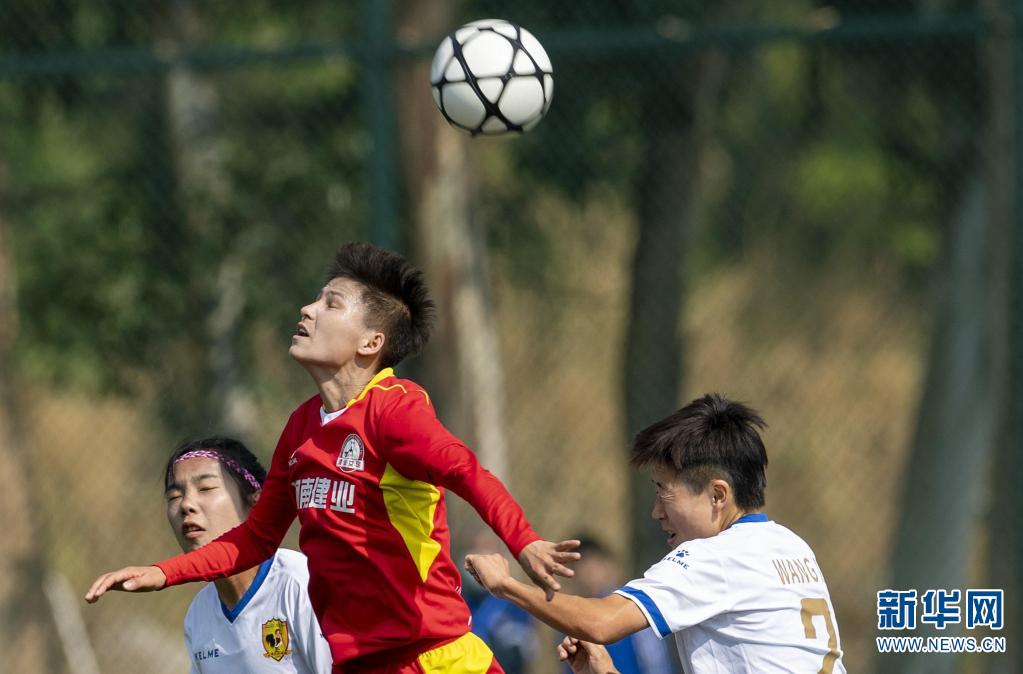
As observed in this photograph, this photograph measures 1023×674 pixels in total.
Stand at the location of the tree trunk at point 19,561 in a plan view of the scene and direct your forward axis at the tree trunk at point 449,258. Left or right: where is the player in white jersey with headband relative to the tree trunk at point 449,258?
right

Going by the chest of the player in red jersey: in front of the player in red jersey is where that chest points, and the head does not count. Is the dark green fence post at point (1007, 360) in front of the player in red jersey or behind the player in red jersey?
behind

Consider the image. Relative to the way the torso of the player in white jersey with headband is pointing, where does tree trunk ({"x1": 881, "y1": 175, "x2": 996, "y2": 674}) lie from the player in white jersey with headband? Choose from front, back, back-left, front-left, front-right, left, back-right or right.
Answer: back

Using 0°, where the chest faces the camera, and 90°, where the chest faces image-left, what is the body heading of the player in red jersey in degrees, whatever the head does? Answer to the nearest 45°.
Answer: approximately 45°

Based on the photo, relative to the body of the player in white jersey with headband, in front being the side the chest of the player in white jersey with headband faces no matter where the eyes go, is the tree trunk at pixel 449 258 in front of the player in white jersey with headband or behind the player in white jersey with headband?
behind

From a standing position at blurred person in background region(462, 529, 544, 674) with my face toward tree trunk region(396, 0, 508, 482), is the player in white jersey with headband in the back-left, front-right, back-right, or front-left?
back-left

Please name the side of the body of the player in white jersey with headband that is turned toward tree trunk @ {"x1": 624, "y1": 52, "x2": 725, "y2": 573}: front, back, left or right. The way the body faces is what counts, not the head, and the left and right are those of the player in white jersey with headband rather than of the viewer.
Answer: back

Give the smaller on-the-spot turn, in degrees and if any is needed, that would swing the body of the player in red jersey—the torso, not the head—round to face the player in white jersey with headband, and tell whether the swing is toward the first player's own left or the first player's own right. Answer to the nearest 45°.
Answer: approximately 90° to the first player's own right

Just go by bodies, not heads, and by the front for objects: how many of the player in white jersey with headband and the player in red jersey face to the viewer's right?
0

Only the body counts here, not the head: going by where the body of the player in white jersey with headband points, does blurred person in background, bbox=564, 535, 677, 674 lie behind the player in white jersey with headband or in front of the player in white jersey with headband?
behind

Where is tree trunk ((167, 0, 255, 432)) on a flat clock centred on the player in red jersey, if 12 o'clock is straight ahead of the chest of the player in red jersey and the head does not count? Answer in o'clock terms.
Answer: The tree trunk is roughly at 4 o'clock from the player in red jersey.

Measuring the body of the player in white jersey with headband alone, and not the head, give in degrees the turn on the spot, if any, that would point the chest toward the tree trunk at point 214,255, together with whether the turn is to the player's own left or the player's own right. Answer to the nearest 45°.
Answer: approximately 135° to the player's own right
